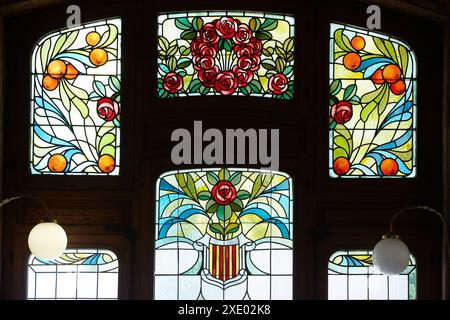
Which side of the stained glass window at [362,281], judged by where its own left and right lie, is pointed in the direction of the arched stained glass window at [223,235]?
right

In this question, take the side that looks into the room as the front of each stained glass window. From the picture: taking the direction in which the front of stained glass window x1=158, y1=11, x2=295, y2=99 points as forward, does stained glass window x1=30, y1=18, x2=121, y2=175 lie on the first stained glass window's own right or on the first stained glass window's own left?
on the first stained glass window's own right

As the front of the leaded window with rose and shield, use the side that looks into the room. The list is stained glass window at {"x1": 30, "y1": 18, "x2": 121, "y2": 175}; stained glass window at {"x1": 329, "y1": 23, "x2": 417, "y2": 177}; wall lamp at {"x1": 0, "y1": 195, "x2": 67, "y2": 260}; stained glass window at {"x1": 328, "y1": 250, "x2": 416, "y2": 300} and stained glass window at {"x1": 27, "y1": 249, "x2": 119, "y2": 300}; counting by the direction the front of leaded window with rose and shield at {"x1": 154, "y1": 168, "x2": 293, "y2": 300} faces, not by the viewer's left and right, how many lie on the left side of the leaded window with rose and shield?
2

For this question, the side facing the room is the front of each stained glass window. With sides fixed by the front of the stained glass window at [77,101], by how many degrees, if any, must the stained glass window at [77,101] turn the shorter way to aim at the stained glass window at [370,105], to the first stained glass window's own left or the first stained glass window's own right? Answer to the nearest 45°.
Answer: approximately 90° to the first stained glass window's own left

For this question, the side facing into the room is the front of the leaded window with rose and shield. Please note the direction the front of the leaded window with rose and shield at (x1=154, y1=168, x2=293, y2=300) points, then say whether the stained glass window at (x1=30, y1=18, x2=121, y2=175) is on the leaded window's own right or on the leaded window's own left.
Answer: on the leaded window's own right
